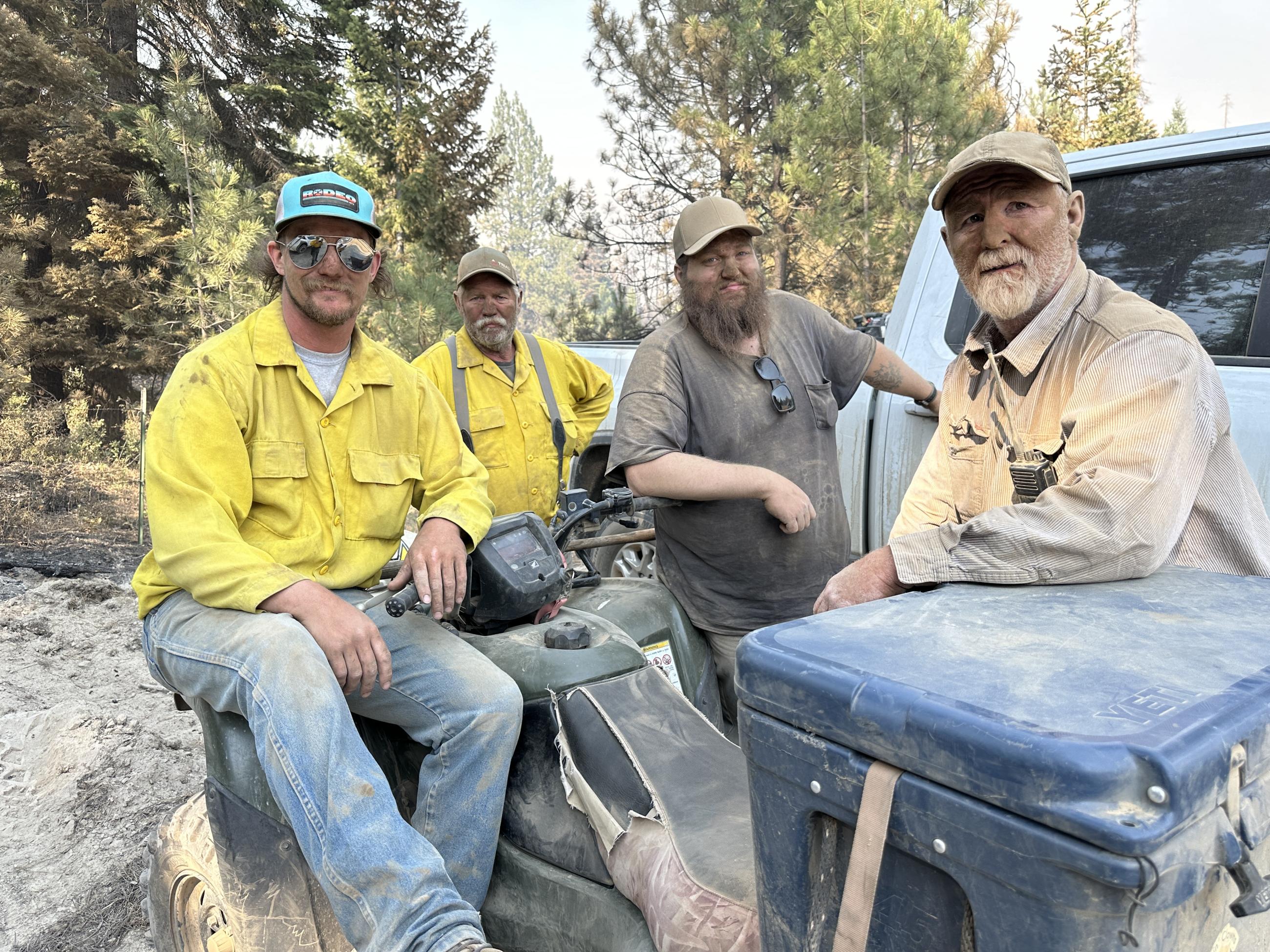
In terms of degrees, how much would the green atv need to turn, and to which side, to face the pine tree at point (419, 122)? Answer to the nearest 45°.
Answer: approximately 45° to its right

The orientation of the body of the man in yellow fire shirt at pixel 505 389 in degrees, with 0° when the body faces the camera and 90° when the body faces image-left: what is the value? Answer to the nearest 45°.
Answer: approximately 0°

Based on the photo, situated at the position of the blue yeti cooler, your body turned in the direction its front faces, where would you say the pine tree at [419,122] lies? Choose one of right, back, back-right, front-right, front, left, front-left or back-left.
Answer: back

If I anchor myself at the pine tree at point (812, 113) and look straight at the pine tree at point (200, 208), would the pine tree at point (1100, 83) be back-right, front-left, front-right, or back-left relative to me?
back-right

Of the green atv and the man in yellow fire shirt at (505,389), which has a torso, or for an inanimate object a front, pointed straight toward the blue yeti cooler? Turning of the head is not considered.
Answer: the man in yellow fire shirt

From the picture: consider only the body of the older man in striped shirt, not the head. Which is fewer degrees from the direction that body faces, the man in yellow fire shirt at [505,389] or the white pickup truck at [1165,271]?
the man in yellow fire shirt

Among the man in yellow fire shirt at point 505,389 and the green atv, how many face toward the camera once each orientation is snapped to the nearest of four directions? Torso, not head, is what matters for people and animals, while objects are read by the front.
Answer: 1

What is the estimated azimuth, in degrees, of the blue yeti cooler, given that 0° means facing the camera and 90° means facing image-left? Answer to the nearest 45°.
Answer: approximately 315°

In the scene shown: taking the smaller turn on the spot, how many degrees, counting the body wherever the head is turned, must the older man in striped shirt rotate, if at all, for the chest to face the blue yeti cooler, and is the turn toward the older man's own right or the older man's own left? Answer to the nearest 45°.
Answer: approximately 45° to the older man's own left
